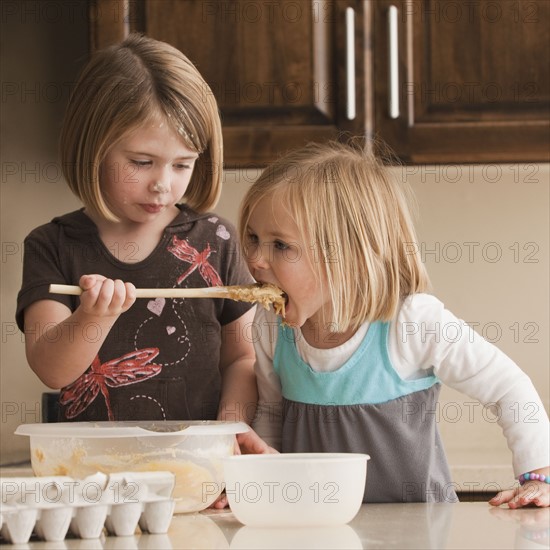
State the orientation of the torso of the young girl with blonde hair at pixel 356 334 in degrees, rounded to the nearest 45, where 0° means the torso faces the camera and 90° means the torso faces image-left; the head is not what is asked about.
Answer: approximately 45°

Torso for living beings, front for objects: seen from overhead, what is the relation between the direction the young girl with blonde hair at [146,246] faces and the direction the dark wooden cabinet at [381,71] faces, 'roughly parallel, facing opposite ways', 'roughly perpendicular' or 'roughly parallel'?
roughly parallel

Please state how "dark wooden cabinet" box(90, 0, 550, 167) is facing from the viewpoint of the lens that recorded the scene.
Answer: facing the viewer

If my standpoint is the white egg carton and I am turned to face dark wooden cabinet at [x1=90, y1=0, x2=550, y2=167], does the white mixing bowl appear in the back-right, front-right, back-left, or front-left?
front-right

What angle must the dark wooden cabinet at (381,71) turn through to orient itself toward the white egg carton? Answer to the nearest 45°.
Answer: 0° — it already faces it

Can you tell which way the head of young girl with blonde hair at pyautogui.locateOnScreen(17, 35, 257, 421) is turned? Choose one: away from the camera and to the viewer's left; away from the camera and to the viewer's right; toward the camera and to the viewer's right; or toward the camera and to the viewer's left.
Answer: toward the camera and to the viewer's right

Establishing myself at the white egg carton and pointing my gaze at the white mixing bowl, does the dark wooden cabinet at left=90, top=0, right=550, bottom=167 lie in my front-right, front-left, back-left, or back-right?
front-left

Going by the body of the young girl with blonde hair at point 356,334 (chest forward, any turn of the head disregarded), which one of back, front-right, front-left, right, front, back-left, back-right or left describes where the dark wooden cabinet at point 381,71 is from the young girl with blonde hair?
back-right

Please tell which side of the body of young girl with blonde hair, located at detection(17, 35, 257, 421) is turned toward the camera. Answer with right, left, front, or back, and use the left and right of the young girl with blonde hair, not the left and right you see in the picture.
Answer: front

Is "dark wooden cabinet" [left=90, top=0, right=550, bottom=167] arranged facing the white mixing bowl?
yes

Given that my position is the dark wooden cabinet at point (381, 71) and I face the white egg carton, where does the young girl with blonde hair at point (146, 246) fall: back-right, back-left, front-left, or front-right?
front-right

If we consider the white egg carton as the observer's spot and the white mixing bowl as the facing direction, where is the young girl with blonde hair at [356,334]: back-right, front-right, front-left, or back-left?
front-left

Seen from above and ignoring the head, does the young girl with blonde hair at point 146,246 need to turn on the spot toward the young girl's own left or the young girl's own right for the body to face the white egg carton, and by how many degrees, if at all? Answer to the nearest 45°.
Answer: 0° — they already face it

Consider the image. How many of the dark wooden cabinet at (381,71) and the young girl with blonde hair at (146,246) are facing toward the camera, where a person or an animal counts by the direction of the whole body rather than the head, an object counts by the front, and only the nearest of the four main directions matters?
2

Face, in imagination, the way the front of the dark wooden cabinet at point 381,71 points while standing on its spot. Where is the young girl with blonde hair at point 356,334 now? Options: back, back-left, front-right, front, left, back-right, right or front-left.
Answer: front
